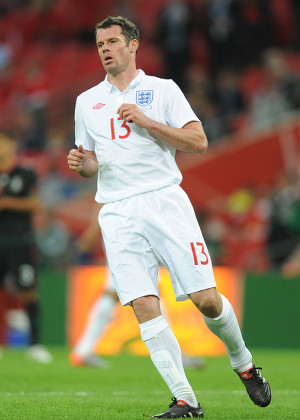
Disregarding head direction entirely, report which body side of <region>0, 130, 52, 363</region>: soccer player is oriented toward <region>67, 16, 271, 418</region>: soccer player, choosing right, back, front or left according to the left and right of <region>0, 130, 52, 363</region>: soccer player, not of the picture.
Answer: front

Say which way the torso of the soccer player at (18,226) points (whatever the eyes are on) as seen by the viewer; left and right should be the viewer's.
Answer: facing the viewer

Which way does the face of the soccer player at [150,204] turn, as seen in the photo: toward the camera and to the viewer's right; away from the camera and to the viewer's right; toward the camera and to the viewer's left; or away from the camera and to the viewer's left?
toward the camera and to the viewer's left
